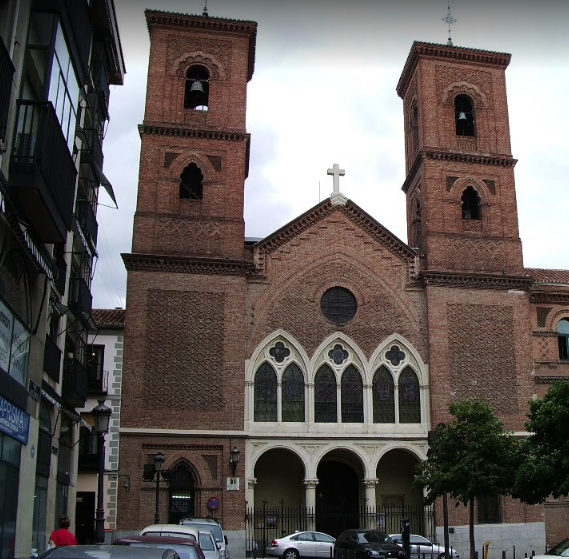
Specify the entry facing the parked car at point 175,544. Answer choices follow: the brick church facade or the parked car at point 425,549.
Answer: the brick church facade

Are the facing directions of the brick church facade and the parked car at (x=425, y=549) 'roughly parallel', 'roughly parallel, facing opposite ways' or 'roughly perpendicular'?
roughly perpendicular

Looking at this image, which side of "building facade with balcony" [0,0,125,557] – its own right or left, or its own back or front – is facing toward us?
right

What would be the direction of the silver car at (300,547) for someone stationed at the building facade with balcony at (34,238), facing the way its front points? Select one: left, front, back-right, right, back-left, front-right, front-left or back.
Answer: front-left

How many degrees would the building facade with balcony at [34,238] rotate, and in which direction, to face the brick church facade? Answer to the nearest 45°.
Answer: approximately 45° to its left

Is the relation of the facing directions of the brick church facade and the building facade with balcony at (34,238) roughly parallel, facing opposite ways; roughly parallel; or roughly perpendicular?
roughly perpendicular

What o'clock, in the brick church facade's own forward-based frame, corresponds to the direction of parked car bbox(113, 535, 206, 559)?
The parked car is roughly at 12 o'clock from the brick church facade.

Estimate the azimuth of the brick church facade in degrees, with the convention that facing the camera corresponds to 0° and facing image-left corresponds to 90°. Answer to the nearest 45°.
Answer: approximately 0°
